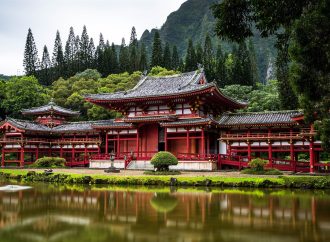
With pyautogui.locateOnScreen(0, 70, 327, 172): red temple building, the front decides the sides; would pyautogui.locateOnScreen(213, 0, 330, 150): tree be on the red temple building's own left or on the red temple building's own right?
on the red temple building's own left

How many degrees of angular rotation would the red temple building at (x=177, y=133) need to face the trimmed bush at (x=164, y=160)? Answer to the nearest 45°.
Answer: approximately 45° to its left

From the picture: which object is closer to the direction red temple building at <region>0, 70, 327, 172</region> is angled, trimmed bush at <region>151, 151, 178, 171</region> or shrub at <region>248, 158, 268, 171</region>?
the trimmed bush

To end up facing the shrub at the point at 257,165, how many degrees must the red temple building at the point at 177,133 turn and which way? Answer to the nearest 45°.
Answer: approximately 90° to its left

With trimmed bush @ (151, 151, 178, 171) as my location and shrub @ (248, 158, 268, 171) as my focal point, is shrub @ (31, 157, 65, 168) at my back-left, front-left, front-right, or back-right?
back-left

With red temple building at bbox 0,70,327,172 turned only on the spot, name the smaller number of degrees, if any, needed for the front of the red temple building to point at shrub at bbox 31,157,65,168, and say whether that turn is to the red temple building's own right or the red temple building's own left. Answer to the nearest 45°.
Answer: approximately 45° to the red temple building's own right

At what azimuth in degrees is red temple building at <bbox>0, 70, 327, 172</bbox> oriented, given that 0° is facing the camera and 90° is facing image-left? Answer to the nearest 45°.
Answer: approximately 45°
